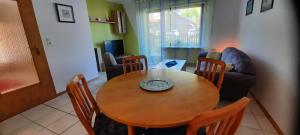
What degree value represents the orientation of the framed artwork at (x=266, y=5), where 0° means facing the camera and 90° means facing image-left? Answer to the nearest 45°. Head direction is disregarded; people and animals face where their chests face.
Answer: approximately 45°

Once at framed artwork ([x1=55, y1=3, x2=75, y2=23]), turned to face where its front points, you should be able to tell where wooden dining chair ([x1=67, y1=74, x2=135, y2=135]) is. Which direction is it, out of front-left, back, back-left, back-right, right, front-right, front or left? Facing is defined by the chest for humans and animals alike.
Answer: front-right

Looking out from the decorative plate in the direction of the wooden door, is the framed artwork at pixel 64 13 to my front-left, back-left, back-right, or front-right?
front-right

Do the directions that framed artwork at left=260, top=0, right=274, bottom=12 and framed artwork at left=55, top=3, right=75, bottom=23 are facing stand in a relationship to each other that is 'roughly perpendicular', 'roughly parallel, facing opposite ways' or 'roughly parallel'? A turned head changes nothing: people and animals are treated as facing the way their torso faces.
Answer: roughly parallel, facing opposite ways

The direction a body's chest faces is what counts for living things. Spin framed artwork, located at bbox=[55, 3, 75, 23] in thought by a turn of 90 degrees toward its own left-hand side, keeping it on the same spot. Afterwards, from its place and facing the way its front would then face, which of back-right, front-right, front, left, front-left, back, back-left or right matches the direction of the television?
front

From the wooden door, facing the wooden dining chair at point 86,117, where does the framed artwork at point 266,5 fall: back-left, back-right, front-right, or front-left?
front-left

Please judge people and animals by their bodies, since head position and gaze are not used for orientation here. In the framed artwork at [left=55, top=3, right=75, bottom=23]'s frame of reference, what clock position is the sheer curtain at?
The sheer curtain is roughly at 10 o'clock from the framed artwork.

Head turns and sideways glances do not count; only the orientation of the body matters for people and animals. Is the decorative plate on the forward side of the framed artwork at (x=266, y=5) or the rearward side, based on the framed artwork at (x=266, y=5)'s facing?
on the forward side

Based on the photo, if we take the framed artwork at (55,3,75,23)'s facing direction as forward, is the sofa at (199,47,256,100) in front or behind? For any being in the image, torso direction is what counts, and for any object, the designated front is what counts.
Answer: in front

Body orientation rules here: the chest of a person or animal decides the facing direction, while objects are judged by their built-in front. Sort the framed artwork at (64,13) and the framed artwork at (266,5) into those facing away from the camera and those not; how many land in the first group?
0

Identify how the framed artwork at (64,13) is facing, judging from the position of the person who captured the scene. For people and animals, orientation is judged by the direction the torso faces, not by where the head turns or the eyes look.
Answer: facing the viewer and to the right of the viewer

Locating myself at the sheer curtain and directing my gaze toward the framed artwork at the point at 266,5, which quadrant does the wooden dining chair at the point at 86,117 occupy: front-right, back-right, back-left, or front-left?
front-right

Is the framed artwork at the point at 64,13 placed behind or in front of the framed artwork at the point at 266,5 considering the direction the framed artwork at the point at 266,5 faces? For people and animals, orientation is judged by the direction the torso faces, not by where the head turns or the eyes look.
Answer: in front
